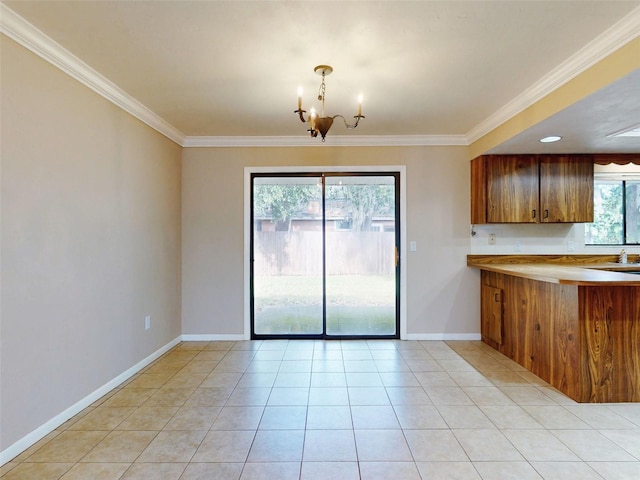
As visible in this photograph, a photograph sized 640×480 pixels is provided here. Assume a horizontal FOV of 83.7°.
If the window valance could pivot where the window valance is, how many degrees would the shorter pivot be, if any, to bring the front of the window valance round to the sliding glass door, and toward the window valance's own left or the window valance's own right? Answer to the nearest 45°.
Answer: approximately 45° to the window valance's own right

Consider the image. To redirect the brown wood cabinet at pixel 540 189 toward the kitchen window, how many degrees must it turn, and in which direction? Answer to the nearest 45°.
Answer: approximately 135° to its left

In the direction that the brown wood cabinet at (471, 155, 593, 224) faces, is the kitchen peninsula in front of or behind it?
in front

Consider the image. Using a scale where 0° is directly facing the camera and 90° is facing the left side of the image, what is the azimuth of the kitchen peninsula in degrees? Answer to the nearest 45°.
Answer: approximately 45°

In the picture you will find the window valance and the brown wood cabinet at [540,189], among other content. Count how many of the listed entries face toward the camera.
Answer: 2

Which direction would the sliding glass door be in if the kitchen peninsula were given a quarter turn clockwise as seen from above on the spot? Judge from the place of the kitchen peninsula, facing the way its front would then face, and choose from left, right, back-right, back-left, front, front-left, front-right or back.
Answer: front-left

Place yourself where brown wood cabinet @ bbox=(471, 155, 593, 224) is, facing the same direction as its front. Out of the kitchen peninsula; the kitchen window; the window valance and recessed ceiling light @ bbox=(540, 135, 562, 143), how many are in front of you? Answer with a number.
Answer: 2

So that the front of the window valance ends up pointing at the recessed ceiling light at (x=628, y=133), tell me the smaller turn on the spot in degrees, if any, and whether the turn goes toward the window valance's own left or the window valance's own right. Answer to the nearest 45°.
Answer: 0° — it already faces it

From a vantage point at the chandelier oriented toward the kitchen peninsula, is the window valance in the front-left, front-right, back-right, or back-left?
front-left

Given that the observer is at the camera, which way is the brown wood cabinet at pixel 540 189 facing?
facing the viewer

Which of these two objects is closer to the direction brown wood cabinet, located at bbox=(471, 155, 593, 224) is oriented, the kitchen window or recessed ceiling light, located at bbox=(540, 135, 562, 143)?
the recessed ceiling light

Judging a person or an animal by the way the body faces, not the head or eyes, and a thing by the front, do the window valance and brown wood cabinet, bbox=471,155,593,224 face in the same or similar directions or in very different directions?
same or similar directions

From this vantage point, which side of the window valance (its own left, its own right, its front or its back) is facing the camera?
front
